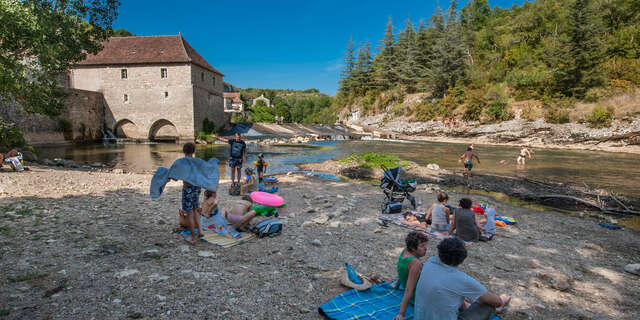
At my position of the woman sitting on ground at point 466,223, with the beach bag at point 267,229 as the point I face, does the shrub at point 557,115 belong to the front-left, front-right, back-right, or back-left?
back-right

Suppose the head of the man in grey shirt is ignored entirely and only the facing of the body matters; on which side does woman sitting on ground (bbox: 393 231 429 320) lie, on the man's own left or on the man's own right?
on the man's own left

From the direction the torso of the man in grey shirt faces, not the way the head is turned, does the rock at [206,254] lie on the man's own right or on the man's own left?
on the man's own left

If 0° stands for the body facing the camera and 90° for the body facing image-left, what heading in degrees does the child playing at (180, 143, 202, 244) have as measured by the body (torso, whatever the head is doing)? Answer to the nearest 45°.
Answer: approximately 180°

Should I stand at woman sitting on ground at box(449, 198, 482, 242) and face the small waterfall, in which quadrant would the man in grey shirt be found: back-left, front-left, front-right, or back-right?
back-left

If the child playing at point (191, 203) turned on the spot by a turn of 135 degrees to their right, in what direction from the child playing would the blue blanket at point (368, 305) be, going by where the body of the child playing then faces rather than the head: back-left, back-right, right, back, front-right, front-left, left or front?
front

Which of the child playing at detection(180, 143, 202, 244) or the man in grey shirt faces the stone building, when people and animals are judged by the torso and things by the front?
the child playing

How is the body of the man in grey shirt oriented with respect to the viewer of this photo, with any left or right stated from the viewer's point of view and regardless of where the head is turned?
facing away from the viewer and to the right of the viewer
